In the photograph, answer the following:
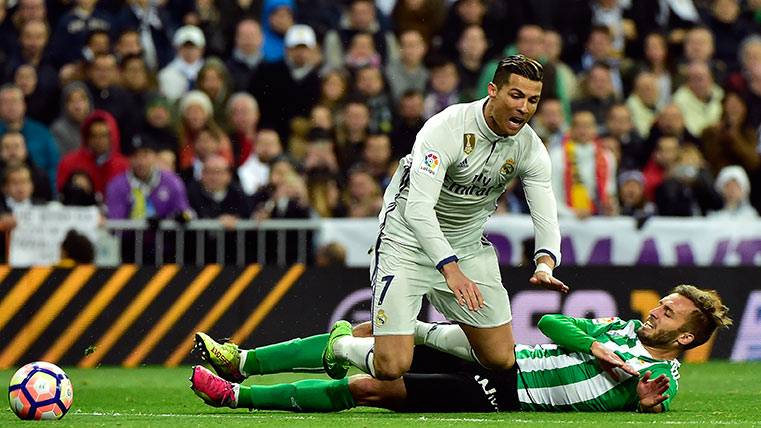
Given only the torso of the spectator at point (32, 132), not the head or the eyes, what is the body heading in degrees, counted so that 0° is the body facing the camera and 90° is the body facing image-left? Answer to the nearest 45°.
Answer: approximately 0°

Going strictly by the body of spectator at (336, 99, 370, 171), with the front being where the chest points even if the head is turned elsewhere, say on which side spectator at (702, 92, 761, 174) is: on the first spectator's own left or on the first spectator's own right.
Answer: on the first spectator's own left

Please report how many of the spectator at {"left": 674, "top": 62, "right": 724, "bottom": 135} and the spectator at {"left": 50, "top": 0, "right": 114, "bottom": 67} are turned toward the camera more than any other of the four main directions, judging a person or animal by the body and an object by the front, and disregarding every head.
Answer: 2

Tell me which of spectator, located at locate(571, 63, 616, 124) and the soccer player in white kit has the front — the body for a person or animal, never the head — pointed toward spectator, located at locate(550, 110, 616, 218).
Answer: spectator, located at locate(571, 63, 616, 124)

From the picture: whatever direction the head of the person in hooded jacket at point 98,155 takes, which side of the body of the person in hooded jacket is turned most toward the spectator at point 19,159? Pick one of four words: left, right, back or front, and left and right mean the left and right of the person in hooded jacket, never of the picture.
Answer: right

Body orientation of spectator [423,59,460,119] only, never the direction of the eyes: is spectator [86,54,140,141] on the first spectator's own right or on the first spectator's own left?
on the first spectator's own right

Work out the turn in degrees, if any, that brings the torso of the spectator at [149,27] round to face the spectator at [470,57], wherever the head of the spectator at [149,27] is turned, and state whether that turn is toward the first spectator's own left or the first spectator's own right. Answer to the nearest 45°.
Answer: approximately 90° to the first spectator's own left

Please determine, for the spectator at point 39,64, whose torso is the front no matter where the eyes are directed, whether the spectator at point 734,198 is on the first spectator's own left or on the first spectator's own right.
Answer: on the first spectator's own left

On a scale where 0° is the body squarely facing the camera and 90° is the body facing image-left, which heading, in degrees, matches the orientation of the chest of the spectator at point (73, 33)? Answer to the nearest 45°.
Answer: approximately 0°
